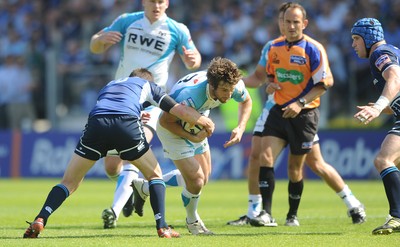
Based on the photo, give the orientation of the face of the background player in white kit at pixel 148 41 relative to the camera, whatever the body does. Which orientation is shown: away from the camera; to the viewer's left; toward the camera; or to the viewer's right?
toward the camera

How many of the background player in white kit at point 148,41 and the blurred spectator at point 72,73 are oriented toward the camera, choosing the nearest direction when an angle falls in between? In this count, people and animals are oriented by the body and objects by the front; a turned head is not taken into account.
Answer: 2

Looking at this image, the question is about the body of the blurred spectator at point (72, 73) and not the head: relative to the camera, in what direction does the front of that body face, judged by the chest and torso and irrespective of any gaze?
toward the camera

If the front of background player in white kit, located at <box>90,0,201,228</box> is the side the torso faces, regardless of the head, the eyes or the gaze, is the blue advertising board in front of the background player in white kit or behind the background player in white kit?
behind

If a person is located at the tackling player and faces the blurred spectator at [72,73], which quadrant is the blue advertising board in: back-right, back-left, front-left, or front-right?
front-right

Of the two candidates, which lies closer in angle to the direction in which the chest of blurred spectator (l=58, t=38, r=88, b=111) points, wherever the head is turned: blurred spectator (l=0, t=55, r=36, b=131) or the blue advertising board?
the blue advertising board

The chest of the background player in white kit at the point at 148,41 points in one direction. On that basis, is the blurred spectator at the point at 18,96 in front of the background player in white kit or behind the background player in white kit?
behind

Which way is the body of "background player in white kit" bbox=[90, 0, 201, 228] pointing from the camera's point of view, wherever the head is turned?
toward the camera

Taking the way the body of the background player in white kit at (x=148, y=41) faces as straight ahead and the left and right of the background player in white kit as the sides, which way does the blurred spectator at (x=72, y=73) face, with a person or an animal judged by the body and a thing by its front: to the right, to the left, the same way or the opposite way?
the same way

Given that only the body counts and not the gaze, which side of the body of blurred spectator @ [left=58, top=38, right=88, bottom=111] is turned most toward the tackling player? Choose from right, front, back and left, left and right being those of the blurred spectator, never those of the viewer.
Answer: front

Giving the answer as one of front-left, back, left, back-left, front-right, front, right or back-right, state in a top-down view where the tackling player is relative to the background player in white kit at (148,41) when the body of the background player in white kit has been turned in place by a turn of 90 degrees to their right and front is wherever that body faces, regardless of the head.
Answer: left

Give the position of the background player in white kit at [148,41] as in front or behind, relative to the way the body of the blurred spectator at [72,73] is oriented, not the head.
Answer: in front
